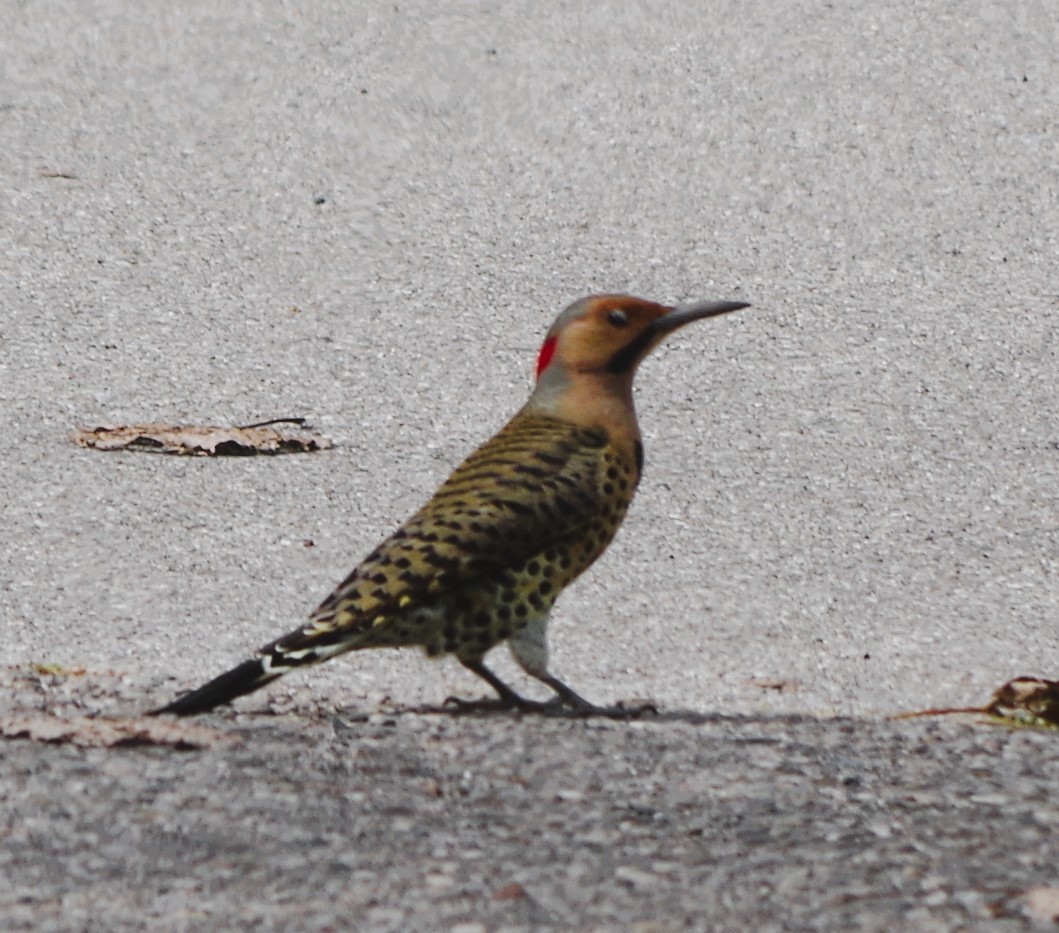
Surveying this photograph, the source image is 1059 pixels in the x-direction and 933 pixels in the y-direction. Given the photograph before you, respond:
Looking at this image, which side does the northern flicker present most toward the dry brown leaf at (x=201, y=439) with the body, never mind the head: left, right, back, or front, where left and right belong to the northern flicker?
left

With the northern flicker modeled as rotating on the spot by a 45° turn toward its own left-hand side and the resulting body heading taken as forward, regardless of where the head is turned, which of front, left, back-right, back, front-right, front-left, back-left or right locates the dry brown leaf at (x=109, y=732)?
back

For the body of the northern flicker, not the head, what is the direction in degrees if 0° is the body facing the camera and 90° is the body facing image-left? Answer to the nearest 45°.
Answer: approximately 270°
